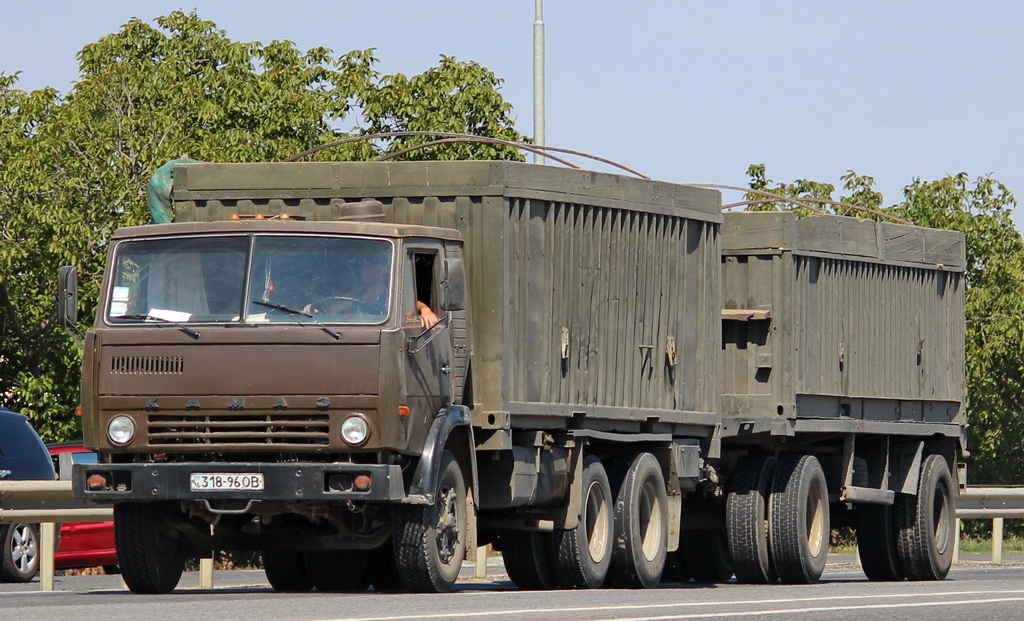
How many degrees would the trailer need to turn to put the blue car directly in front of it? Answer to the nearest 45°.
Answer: approximately 45° to its right

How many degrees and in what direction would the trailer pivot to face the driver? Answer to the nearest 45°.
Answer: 0° — it already faces them

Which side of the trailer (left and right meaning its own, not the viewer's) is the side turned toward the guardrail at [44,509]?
front

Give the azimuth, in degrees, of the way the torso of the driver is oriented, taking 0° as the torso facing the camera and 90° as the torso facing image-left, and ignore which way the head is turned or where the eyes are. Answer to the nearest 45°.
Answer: approximately 45°

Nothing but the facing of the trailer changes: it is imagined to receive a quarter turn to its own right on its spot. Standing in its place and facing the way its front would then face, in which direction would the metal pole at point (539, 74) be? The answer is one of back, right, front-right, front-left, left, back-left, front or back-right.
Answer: front

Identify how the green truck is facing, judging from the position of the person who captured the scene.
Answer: facing the viewer and to the left of the viewer

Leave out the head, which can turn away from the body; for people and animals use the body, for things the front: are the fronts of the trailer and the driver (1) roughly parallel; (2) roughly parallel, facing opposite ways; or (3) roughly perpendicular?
roughly parallel

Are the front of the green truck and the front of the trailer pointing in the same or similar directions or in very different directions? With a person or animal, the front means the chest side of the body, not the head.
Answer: same or similar directions

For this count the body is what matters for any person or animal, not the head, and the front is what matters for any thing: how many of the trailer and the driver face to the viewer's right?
0

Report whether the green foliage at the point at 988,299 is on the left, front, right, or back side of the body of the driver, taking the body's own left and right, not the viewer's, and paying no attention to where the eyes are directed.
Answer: back

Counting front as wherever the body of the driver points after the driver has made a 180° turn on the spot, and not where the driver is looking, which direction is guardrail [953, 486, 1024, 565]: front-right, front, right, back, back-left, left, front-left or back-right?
front

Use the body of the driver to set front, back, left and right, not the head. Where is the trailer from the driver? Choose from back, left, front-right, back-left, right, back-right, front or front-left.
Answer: back

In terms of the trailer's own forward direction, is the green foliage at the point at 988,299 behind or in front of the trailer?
behind

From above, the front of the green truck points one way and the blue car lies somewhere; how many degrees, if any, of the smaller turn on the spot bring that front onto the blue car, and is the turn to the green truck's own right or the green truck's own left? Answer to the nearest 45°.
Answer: approximately 90° to the green truck's own right
